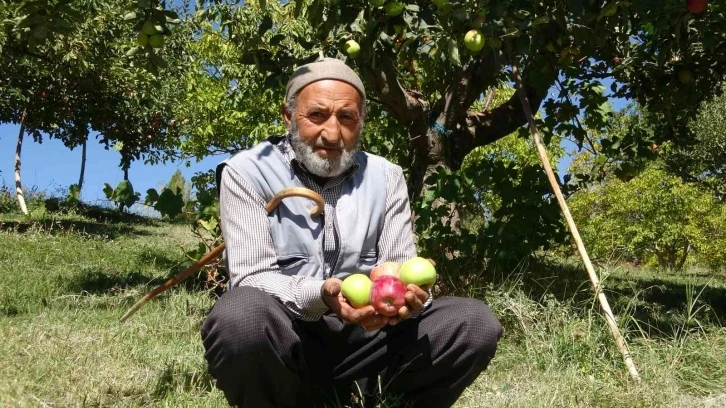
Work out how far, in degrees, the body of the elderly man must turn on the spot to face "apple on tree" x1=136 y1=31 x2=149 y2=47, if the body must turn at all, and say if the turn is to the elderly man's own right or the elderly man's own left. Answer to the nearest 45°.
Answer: approximately 135° to the elderly man's own right

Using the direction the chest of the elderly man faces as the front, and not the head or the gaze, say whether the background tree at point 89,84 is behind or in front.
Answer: behind

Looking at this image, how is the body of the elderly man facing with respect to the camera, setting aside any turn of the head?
toward the camera

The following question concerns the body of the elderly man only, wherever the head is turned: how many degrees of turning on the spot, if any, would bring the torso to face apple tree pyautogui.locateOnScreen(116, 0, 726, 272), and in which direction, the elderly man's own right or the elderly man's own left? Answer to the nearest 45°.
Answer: approximately 135° to the elderly man's own left

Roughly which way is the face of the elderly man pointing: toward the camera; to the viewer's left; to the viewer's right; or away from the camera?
toward the camera
